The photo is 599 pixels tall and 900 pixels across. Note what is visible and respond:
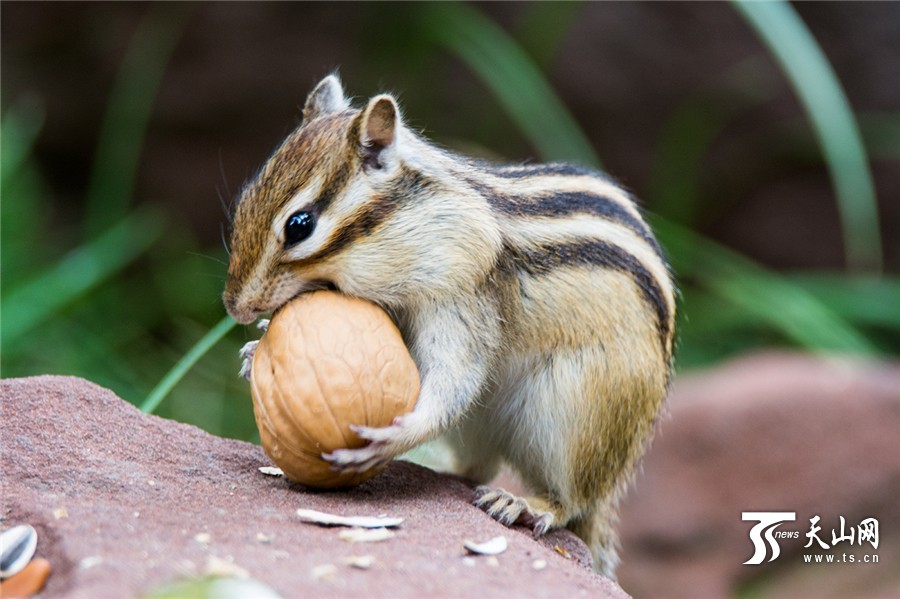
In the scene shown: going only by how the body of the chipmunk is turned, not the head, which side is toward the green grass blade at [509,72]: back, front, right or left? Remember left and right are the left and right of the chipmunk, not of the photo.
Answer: right

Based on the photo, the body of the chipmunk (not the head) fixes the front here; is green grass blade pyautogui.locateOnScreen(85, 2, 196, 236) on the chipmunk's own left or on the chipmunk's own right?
on the chipmunk's own right

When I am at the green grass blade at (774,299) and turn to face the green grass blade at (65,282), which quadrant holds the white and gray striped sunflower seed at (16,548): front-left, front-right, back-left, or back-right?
front-left

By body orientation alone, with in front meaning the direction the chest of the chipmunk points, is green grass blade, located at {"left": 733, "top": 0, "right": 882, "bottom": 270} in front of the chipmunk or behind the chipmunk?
behind

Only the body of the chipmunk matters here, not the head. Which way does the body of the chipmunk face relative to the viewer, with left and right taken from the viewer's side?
facing to the left of the viewer

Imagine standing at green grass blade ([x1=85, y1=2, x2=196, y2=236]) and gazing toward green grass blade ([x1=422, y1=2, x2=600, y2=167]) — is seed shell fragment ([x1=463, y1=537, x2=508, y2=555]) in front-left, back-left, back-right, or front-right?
front-right

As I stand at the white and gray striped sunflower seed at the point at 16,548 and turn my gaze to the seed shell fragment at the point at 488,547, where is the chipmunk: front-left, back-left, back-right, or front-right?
front-left

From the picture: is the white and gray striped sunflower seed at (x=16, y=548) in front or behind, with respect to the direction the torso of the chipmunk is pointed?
in front
